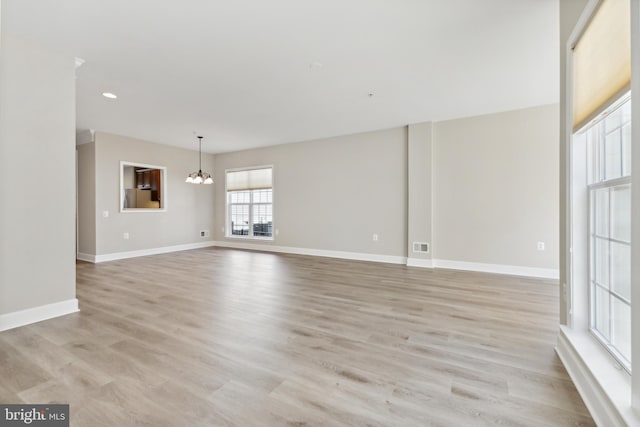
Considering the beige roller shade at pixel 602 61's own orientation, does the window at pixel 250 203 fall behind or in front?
in front

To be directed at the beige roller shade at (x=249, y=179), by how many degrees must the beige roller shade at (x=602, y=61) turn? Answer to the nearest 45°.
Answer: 0° — it already faces it

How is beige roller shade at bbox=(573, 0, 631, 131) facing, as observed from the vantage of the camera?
facing to the left of the viewer
